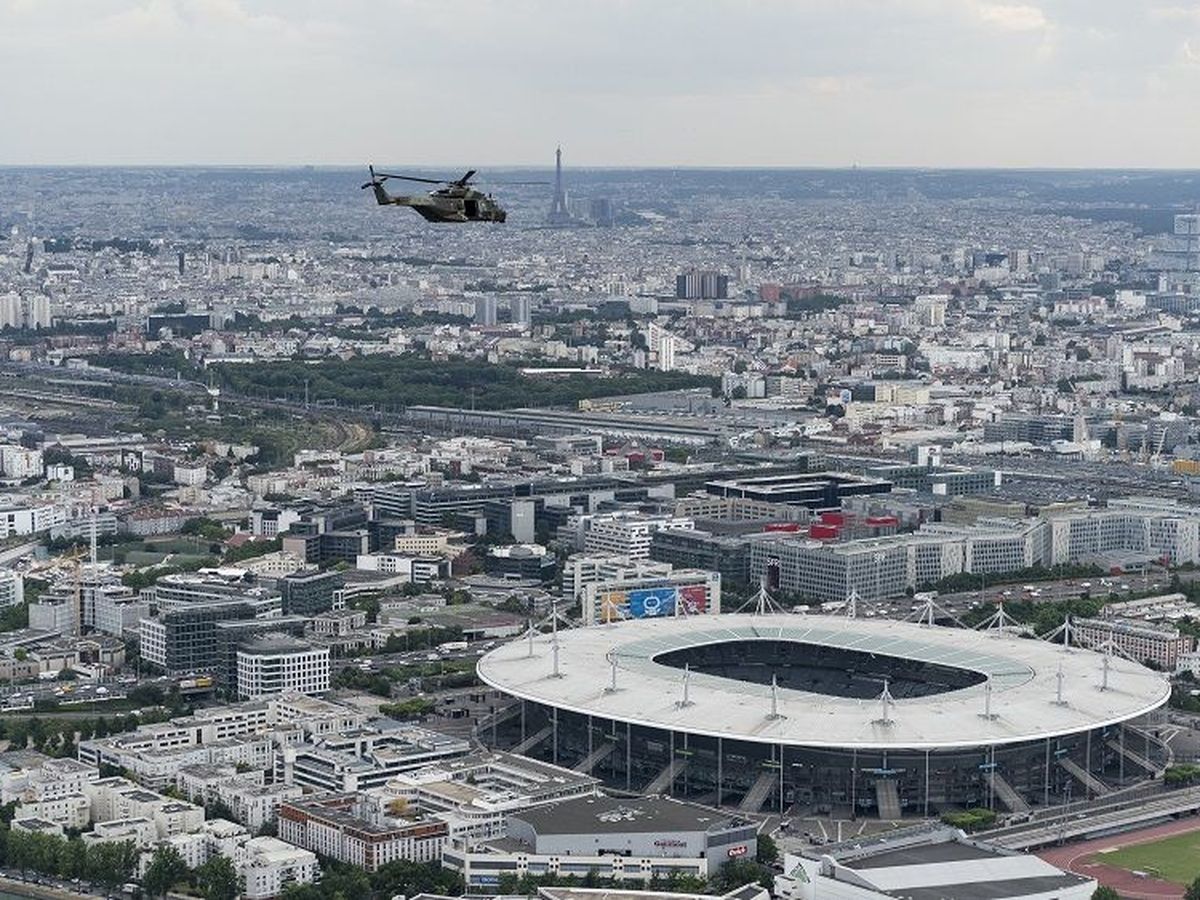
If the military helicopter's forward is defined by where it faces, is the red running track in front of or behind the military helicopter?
in front

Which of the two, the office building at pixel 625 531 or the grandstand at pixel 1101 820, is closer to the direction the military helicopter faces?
the grandstand

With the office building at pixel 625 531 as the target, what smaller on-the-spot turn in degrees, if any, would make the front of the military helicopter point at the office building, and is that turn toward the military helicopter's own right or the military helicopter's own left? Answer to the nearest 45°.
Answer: approximately 90° to the military helicopter's own left

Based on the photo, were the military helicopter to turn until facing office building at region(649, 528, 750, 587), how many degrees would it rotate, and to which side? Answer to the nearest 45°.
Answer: approximately 90° to its left

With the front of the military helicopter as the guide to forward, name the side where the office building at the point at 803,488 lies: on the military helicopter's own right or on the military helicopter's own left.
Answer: on the military helicopter's own left

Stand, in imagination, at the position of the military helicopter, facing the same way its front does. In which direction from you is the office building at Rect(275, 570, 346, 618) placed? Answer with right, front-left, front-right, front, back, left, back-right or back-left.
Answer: left

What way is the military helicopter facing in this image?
to the viewer's right

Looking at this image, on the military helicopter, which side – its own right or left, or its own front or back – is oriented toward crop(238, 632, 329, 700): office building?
left

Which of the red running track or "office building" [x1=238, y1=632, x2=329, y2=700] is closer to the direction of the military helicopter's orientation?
the red running track

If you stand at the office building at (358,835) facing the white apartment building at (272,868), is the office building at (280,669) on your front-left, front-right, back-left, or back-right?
back-right

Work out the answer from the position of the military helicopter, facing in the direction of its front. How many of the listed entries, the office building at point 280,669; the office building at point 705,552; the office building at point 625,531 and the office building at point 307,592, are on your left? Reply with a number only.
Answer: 4
